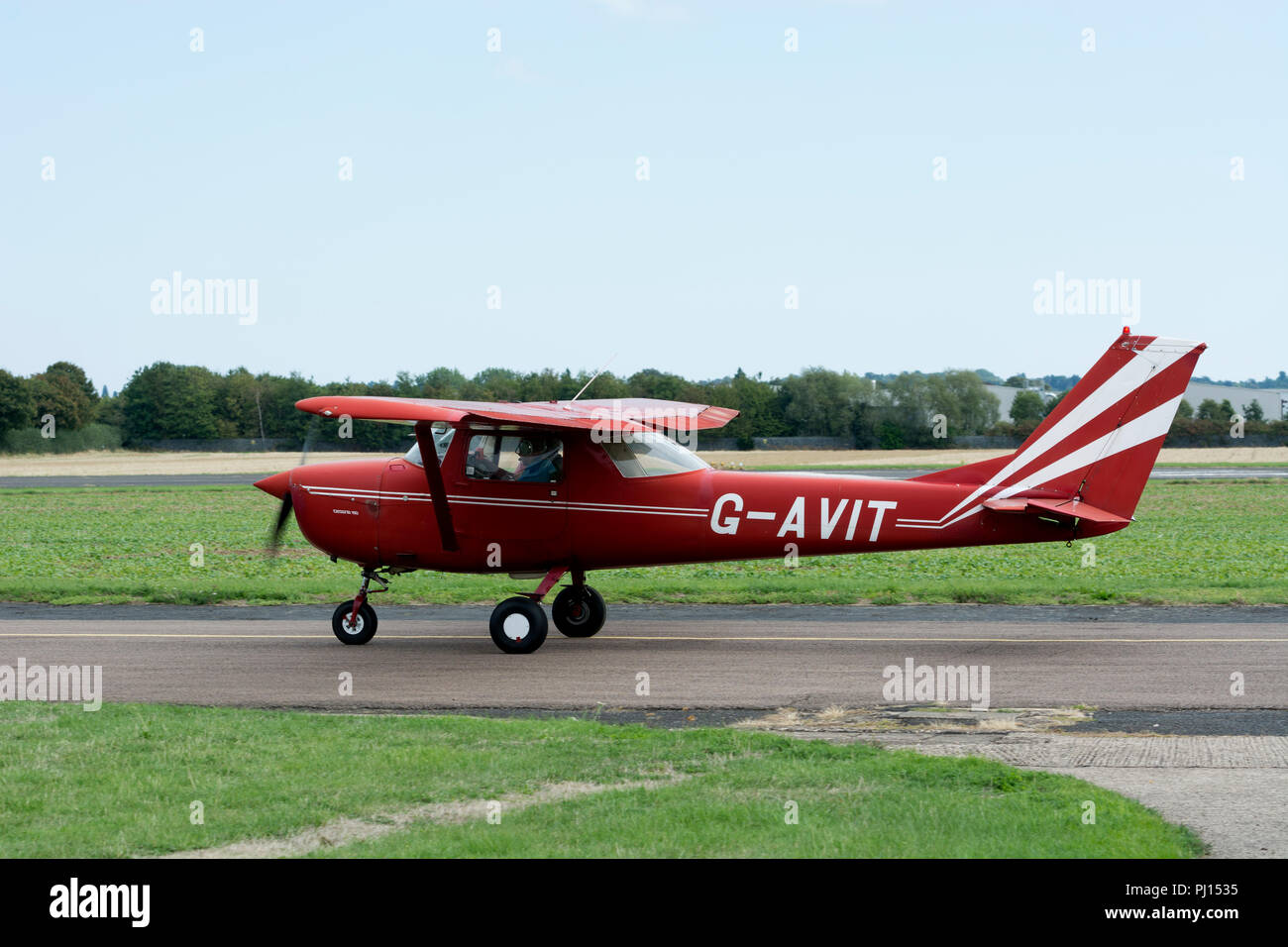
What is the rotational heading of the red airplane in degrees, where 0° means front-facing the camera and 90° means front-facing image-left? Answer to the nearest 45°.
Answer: approximately 90°

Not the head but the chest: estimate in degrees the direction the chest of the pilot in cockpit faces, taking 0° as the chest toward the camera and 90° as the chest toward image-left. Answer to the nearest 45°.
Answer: approximately 90°

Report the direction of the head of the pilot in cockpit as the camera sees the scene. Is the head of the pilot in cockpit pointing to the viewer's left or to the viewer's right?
to the viewer's left
